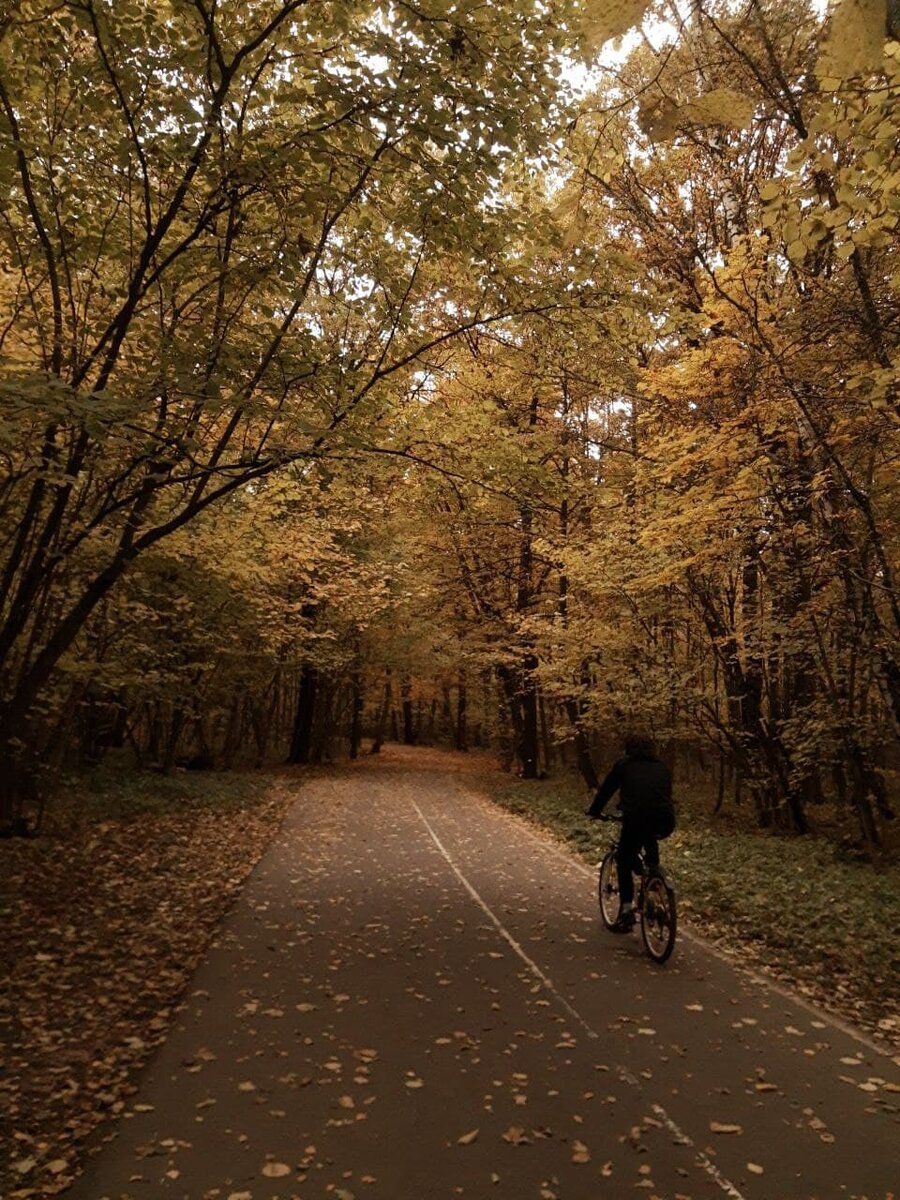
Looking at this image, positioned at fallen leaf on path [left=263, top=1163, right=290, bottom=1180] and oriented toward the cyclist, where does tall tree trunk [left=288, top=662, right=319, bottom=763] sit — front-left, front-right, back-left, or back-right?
front-left

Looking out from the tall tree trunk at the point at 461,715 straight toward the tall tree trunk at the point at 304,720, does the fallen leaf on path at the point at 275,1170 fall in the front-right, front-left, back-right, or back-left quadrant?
front-left

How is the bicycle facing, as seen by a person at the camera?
facing away from the viewer and to the left of the viewer

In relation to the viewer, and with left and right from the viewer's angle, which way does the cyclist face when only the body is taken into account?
facing away from the viewer and to the left of the viewer

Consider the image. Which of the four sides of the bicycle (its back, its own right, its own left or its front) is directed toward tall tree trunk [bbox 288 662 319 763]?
front

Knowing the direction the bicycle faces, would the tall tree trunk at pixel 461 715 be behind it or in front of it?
in front

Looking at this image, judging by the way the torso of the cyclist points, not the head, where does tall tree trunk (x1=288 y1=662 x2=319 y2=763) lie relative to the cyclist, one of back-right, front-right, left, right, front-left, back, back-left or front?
front

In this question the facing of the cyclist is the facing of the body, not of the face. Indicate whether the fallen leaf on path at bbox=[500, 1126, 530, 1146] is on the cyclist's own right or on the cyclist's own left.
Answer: on the cyclist's own left

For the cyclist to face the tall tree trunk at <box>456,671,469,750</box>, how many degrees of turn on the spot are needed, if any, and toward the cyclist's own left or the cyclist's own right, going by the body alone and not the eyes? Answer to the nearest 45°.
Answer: approximately 45° to the cyclist's own right
